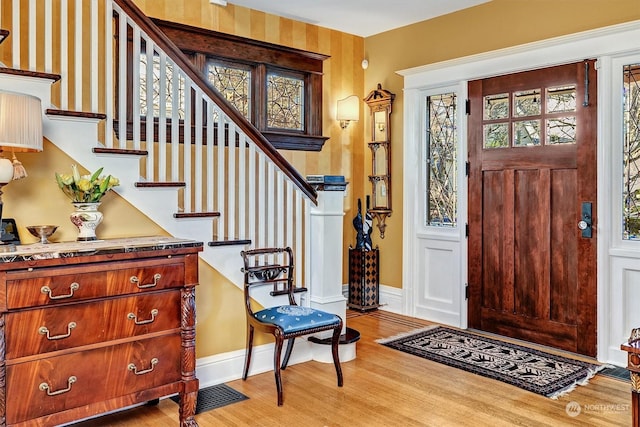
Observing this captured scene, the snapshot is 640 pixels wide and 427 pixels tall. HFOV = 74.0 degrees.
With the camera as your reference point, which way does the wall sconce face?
facing the viewer and to the right of the viewer

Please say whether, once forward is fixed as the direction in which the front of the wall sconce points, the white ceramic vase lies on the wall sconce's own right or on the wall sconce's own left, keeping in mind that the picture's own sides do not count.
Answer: on the wall sconce's own right

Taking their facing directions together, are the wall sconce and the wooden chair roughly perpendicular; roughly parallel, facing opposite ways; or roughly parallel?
roughly parallel

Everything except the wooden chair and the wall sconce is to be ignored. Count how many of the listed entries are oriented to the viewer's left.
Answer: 0

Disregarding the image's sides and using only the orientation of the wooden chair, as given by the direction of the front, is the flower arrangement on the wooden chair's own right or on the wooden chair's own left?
on the wooden chair's own right

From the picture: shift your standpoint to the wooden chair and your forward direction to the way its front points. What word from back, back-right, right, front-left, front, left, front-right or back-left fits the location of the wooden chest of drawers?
right

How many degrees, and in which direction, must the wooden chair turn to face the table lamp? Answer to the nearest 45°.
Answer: approximately 90° to its right

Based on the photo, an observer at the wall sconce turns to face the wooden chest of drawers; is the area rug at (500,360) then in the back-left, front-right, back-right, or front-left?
front-left

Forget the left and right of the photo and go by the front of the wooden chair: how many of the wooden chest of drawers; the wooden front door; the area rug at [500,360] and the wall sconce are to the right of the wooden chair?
1
